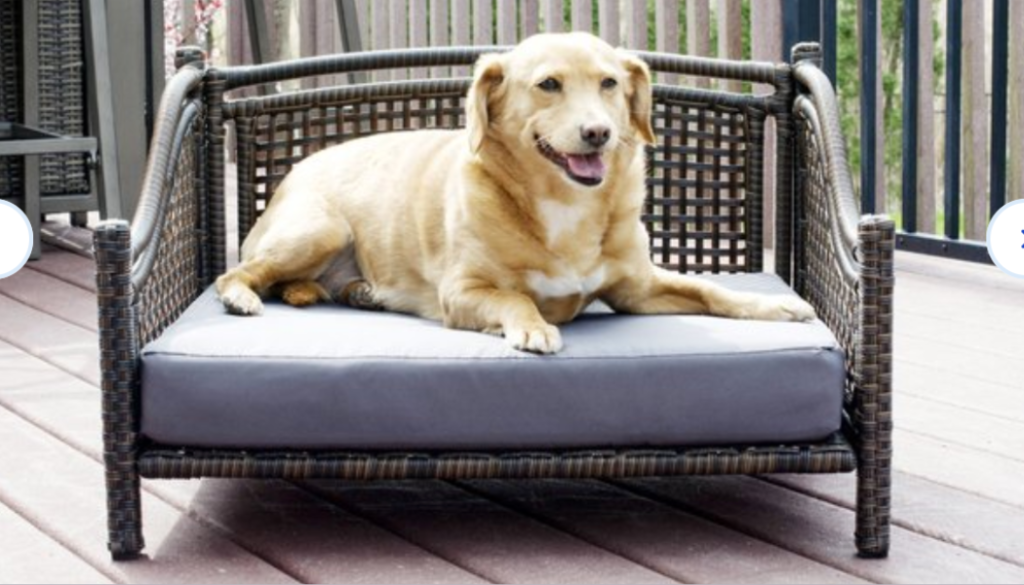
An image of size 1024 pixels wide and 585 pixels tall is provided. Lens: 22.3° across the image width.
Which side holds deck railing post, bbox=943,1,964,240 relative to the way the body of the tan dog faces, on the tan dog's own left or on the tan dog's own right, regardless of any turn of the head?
on the tan dog's own left

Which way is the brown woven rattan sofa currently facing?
toward the camera

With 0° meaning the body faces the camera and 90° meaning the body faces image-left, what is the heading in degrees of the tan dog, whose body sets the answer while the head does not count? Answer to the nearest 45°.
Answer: approximately 315°

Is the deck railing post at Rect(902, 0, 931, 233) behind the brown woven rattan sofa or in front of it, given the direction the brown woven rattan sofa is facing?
behind

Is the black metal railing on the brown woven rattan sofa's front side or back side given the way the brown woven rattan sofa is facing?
on the back side

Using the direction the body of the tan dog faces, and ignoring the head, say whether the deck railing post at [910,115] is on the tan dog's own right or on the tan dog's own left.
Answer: on the tan dog's own left

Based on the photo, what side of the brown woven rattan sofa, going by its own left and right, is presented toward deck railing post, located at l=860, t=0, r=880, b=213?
back
